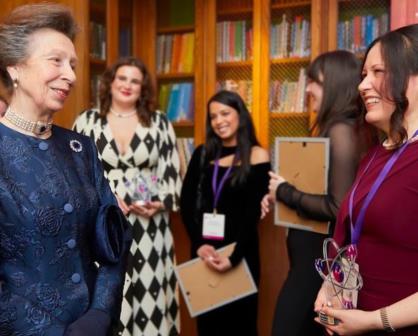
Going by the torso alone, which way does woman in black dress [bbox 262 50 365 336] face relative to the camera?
to the viewer's left

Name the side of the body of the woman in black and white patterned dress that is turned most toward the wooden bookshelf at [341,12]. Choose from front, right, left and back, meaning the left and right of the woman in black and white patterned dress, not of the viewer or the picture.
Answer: left

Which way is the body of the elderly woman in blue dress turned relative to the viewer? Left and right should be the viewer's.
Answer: facing the viewer and to the right of the viewer

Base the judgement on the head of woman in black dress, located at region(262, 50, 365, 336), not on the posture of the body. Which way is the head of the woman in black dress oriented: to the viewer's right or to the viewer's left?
to the viewer's left

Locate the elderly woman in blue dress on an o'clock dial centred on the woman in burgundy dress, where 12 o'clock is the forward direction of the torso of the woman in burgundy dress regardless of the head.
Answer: The elderly woman in blue dress is roughly at 1 o'clock from the woman in burgundy dress.

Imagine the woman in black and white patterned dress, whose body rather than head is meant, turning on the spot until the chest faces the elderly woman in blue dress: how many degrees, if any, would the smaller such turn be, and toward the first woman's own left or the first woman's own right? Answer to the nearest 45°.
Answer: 0° — they already face them

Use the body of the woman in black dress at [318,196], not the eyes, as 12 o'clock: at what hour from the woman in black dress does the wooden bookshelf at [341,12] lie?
The wooden bookshelf is roughly at 3 o'clock from the woman in black dress.

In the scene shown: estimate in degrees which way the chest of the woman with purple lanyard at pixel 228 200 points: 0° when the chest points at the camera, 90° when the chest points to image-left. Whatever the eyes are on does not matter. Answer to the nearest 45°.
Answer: approximately 45°

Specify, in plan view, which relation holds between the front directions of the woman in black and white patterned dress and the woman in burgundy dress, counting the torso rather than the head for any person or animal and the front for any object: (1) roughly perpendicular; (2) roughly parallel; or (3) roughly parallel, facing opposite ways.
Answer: roughly perpendicular

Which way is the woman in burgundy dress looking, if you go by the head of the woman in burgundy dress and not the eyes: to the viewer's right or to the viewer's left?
to the viewer's left

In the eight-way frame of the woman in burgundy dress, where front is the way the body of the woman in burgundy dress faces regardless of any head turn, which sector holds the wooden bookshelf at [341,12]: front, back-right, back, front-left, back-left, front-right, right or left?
back-right

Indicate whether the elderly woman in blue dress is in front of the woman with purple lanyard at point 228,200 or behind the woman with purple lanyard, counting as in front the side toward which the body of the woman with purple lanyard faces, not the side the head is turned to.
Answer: in front

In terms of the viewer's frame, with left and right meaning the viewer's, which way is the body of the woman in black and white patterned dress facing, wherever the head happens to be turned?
facing the viewer

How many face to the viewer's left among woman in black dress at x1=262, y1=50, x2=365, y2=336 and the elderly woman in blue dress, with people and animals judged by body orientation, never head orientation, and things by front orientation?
1
